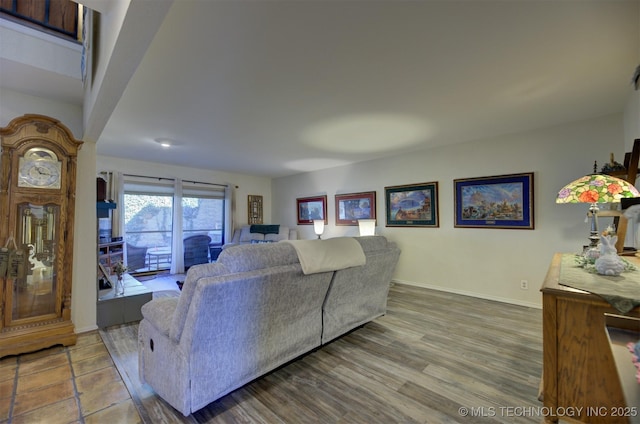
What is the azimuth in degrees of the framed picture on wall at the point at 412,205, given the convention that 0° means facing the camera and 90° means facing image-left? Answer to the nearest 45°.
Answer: approximately 45°

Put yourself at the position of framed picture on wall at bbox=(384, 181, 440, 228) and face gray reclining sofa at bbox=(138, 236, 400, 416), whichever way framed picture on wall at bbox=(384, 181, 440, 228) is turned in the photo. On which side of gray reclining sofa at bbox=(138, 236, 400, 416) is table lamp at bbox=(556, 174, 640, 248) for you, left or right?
left

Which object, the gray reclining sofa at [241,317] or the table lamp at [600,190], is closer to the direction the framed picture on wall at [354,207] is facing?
the gray reclining sofa

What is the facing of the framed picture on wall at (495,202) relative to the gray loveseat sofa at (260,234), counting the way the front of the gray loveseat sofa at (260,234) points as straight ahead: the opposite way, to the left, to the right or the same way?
to the right

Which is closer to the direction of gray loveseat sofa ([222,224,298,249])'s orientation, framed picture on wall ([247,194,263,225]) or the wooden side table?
the wooden side table

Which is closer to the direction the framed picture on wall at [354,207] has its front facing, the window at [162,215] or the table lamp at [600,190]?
the window

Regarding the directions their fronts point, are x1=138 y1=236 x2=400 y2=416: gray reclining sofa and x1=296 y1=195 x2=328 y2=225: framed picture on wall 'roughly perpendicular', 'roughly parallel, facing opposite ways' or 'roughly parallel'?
roughly perpendicular

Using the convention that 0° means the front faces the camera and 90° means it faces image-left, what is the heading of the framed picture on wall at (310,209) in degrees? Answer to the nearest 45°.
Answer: approximately 45°

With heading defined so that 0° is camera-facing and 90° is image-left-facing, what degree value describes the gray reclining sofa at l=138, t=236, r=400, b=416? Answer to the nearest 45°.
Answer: approximately 135°

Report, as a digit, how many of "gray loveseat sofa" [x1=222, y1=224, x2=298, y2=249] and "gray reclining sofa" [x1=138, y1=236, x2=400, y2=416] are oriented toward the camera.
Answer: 1
